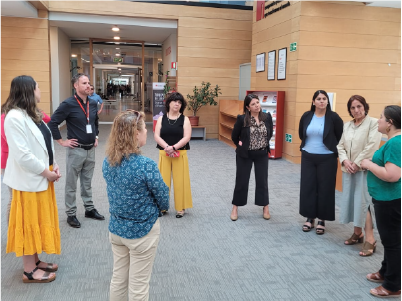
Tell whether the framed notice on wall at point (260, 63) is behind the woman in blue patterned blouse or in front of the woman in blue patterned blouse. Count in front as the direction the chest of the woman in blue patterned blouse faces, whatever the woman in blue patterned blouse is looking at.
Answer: in front

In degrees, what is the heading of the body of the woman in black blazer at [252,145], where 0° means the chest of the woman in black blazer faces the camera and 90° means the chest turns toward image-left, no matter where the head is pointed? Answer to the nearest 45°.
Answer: approximately 0°

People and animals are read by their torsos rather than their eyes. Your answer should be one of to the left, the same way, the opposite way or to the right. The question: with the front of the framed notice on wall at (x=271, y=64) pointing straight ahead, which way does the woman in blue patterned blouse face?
the opposite way

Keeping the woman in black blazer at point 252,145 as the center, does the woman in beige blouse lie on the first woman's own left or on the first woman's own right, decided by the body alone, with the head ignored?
on the first woman's own left

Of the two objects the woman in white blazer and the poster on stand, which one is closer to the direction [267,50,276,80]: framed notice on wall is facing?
the woman in white blazer

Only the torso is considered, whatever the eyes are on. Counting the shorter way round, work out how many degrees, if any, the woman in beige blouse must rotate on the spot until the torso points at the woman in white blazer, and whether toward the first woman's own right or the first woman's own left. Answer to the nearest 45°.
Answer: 0° — they already face them

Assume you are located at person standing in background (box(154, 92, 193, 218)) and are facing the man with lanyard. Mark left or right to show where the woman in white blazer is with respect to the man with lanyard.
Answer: left

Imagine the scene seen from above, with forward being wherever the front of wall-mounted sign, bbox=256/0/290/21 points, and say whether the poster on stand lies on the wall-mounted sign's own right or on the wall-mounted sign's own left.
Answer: on the wall-mounted sign's own right

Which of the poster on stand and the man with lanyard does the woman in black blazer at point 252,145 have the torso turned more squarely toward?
the man with lanyard

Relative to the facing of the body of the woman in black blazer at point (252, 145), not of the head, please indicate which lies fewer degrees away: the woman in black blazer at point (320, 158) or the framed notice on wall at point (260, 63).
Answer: the woman in black blazer

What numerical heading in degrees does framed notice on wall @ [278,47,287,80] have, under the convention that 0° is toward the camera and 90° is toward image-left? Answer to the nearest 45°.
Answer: approximately 45°

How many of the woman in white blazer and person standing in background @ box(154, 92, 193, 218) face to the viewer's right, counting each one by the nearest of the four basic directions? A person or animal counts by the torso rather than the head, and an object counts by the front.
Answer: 1

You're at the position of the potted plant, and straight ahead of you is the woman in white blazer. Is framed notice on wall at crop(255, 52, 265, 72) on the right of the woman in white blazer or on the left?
left
